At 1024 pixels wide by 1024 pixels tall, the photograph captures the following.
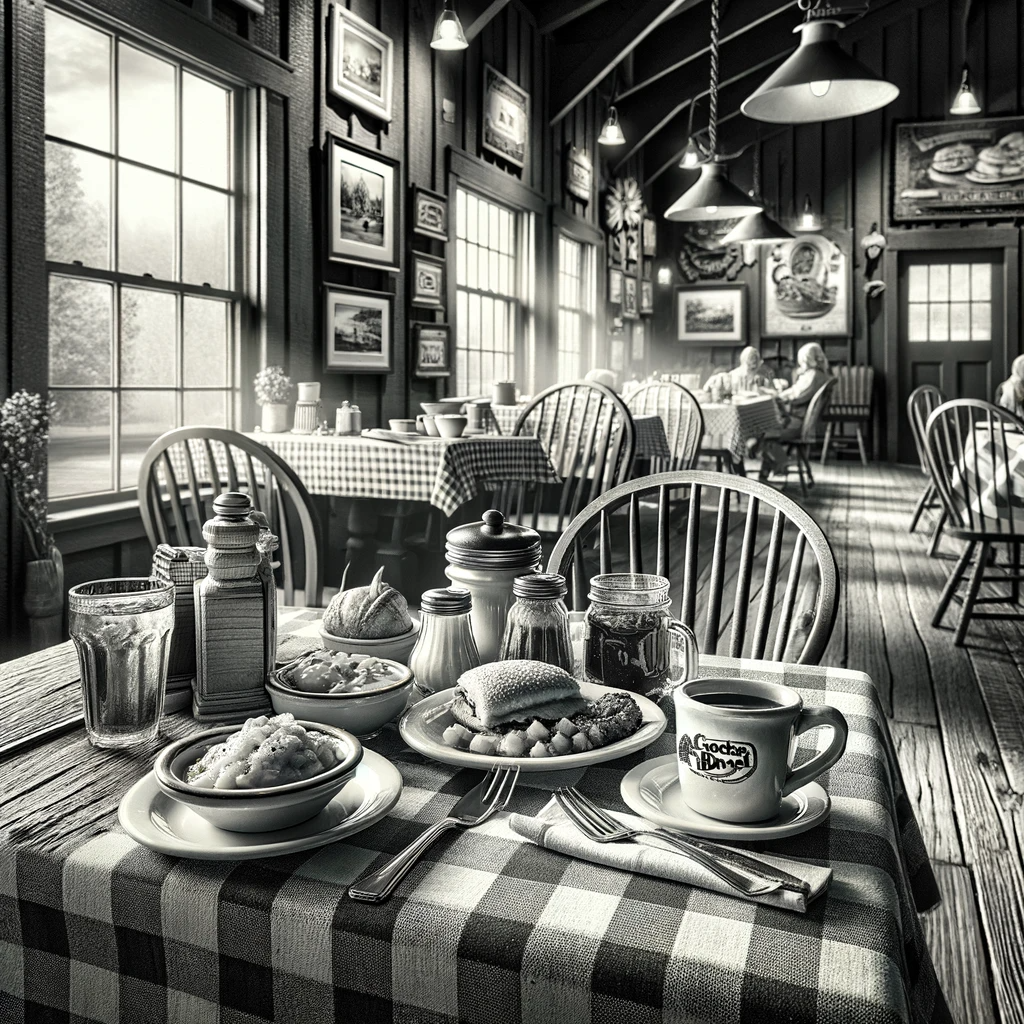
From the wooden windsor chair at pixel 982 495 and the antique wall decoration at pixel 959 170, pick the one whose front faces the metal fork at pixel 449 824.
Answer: the antique wall decoration

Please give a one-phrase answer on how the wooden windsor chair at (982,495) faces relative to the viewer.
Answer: facing away from the viewer and to the right of the viewer

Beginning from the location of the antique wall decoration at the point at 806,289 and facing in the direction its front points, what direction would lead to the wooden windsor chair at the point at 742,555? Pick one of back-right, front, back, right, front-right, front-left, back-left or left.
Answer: front

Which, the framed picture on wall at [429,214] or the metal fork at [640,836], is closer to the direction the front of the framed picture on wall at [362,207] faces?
the metal fork

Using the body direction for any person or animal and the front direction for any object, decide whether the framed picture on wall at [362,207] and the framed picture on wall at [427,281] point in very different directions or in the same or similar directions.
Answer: same or similar directions

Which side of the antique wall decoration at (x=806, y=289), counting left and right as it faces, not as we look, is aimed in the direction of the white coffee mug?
front

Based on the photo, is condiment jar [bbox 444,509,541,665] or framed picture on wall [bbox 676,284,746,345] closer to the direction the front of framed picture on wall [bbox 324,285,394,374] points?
the condiment jar

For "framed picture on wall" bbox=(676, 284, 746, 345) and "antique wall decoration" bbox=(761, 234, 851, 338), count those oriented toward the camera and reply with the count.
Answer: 2

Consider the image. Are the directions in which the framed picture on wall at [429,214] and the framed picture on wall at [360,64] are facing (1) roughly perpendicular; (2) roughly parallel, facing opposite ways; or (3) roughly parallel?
roughly parallel

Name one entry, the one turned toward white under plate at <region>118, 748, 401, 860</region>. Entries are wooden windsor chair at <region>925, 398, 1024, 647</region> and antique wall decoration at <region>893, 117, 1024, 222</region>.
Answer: the antique wall decoration

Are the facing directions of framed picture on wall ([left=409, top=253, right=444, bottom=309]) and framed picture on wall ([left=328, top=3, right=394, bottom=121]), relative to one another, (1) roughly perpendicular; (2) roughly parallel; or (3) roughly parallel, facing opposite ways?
roughly parallel

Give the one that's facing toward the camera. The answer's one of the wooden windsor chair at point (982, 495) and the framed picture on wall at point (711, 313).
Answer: the framed picture on wall

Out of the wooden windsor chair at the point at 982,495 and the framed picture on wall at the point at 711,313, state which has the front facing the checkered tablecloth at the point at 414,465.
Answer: the framed picture on wall

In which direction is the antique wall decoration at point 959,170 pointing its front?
toward the camera

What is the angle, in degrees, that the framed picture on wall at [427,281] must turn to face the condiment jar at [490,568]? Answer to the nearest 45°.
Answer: approximately 45° to its right

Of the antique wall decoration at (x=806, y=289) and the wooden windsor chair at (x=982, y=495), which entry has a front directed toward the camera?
the antique wall decoration

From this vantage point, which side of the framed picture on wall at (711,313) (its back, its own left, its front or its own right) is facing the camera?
front

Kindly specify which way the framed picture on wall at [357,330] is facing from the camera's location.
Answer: facing the viewer and to the right of the viewer
